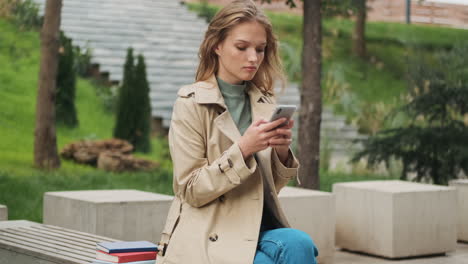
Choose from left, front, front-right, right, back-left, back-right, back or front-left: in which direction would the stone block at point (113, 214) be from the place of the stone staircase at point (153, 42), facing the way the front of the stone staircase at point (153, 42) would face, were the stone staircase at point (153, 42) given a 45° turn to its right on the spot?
front-left

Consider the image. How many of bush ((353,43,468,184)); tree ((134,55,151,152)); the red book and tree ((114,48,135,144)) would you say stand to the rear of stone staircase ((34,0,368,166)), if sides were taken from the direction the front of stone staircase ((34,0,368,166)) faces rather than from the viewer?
0

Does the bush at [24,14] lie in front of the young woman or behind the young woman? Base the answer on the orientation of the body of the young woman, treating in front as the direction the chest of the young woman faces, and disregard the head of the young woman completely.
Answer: behind

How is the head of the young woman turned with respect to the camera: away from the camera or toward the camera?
toward the camera

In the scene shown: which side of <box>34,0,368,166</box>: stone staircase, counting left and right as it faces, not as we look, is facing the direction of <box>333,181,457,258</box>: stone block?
front

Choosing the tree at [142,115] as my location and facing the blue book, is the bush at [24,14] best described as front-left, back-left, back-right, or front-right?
back-right

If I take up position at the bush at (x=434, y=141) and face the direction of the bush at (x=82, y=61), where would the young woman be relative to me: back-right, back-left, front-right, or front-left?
back-left

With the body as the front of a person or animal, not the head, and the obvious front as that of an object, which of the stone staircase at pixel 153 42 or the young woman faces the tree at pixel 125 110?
the stone staircase

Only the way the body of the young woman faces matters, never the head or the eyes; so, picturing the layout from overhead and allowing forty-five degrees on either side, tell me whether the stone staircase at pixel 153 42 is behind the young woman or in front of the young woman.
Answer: behind

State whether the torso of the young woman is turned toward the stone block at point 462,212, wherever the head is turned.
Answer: no

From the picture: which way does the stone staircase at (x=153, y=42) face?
toward the camera

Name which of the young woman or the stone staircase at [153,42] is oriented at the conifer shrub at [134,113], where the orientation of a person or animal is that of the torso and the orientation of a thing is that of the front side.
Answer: the stone staircase
